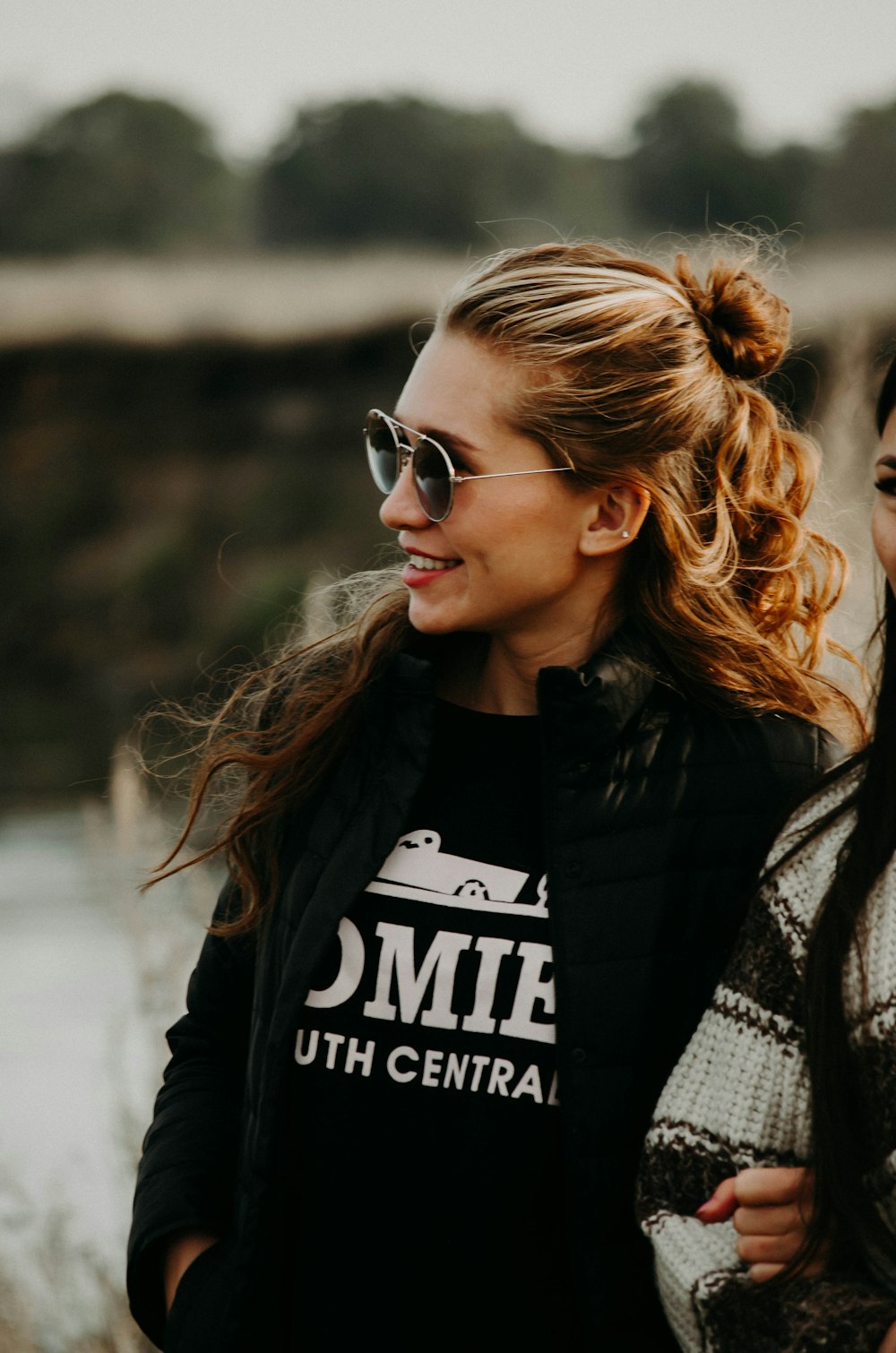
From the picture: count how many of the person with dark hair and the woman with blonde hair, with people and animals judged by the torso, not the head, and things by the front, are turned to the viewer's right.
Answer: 0

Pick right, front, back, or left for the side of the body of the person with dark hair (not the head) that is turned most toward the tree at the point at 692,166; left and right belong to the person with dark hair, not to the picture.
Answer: back

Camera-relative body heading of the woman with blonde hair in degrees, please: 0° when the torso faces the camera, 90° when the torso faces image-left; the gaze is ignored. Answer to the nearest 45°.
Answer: approximately 45°

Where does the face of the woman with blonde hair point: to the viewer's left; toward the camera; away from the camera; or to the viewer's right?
to the viewer's left

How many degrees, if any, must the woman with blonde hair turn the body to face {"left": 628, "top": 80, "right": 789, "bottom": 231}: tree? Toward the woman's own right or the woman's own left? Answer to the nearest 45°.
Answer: approximately 135° to the woman's own right

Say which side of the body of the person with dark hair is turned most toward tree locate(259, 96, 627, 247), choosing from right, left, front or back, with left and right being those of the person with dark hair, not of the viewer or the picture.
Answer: back
